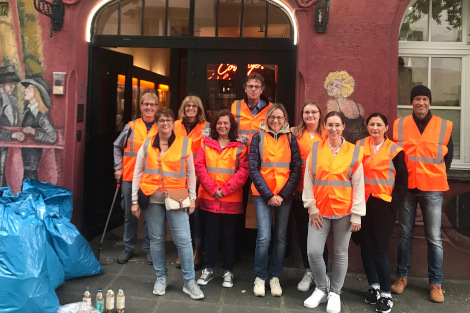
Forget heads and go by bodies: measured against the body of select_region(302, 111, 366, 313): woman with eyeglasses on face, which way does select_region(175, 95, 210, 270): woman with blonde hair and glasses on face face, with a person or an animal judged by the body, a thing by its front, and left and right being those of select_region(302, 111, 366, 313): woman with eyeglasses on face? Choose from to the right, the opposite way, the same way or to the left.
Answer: the same way

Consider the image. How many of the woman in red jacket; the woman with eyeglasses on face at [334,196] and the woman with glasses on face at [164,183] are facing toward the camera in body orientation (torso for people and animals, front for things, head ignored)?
3

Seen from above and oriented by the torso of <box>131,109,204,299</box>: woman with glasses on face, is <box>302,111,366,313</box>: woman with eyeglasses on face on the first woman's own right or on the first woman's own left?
on the first woman's own left

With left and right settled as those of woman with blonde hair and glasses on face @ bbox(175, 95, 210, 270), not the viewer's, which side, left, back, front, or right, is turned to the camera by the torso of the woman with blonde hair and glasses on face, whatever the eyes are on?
front

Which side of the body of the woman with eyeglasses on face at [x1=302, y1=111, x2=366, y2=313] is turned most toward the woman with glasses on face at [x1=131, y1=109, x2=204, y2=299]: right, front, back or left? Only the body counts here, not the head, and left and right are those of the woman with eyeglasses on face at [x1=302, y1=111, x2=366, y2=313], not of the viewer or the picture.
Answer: right

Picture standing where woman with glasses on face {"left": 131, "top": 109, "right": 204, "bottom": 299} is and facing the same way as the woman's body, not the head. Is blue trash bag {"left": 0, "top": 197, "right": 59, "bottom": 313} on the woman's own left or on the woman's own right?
on the woman's own right

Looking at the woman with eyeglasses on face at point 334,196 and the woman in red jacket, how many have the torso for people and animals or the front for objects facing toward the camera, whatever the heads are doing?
2

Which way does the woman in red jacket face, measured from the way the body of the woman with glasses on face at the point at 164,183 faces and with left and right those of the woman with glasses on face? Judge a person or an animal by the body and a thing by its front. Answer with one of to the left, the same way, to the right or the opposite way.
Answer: the same way

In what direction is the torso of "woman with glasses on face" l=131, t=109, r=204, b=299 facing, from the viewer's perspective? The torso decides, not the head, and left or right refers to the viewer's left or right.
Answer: facing the viewer

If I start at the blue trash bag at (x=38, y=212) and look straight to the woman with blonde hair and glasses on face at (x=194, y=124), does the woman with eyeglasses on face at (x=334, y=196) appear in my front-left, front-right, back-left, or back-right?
front-right

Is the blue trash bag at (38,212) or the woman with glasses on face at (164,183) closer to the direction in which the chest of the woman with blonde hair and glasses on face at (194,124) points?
the woman with glasses on face

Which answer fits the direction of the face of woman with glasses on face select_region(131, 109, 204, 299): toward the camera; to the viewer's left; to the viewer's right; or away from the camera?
toward the camera

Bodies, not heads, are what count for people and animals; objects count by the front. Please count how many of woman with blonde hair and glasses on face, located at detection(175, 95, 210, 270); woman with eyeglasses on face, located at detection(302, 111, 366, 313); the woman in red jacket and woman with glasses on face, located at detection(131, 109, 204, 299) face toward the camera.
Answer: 4

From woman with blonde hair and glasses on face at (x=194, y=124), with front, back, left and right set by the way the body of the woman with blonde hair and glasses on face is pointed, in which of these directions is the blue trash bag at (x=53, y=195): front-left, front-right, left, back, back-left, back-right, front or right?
right

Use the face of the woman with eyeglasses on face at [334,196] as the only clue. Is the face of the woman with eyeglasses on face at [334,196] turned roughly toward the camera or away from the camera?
toward the camera

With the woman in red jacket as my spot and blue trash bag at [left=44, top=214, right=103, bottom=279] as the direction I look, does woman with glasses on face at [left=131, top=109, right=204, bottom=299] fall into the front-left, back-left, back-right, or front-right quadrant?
front-left
